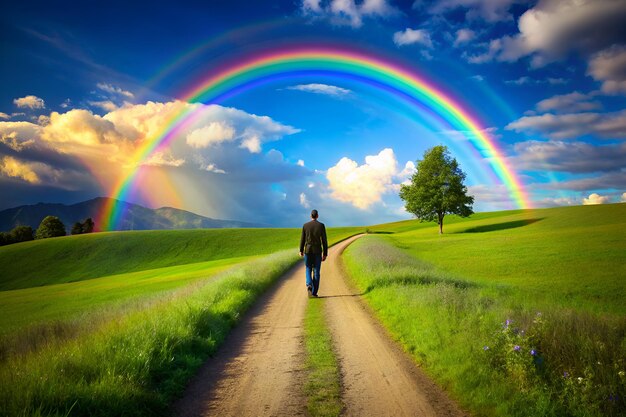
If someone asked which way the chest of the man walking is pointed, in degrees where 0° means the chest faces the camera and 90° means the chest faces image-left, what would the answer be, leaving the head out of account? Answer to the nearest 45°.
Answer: approximately 180°
